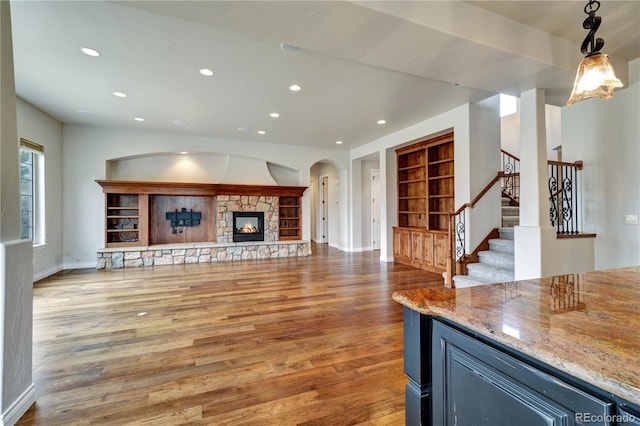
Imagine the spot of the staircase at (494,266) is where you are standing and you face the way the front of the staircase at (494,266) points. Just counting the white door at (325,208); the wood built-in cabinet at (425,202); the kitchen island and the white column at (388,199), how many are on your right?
3

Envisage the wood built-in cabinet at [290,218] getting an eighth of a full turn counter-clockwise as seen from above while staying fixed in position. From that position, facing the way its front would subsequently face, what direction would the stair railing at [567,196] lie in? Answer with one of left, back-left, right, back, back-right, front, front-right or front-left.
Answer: front

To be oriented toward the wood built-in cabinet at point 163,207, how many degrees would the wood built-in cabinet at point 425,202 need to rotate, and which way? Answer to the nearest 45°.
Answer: approximately 45° to its right

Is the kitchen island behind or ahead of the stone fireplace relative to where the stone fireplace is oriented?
ahead

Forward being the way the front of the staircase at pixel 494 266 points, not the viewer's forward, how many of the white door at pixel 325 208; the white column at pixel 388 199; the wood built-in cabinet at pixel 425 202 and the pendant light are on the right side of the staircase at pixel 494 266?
3

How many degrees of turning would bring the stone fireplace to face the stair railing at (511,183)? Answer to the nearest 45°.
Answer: approximately 45° to its left

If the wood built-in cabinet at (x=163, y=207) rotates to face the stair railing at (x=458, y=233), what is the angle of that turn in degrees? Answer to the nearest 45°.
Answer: approximately 45° to its left

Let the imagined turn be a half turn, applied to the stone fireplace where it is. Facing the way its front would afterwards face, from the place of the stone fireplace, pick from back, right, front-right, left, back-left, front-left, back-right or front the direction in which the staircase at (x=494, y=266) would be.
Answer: back-right

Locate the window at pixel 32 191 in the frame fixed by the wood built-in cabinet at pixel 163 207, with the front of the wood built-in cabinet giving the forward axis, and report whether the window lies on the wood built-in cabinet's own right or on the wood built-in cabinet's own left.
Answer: on the wood built-in cabinet's own right

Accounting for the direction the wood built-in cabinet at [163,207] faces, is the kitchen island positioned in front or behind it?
in front

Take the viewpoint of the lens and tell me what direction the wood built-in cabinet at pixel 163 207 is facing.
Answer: facing the viewer

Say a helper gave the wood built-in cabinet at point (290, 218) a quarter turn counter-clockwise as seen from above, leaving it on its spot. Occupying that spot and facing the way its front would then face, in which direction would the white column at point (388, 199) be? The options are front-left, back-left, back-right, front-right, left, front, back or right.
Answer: front-right

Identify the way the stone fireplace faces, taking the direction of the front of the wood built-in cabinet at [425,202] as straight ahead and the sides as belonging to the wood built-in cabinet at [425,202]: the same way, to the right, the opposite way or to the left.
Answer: to the left

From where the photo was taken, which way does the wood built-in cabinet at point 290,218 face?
toward the camera

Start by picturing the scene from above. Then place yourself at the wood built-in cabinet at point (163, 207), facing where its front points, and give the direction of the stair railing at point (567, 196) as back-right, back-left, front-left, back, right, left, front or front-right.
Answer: front-left

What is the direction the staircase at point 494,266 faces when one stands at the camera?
facing the viewer and to the left of the viewer
